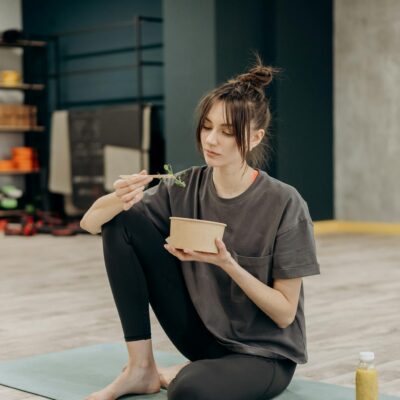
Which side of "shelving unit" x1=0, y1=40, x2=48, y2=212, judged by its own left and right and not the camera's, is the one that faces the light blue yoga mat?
front

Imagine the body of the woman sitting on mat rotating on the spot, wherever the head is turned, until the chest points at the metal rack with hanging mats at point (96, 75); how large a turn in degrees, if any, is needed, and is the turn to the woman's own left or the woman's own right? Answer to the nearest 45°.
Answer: approximately 135° to the woman's own right

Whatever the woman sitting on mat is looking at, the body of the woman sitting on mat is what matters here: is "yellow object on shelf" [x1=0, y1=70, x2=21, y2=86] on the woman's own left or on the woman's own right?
on the woman's own right

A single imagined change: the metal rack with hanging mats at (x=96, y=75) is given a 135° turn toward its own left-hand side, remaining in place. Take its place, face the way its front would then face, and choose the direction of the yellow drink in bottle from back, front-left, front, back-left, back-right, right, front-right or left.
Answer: right

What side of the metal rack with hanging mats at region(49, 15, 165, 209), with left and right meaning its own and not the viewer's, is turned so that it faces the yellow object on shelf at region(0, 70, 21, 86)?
right

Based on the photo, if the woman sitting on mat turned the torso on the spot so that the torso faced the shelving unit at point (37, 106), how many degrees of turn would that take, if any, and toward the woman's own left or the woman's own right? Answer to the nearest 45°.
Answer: approximately 135° to the woman's own right

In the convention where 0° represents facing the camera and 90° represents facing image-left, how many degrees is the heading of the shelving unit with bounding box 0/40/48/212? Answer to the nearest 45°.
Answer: approximately 0°

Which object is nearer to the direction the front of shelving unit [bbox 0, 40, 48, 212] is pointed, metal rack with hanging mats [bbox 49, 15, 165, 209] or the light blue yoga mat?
the light blue yoga mat

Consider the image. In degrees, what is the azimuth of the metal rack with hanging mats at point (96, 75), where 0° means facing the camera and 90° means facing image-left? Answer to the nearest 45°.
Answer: approximately 45°

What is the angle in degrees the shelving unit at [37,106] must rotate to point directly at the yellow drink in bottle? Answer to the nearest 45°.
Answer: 0° — it already faces it

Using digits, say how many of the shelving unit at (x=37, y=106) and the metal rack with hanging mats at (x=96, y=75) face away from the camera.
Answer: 0

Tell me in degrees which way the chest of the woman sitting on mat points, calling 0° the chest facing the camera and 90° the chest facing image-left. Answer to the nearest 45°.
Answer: approximately 45°
